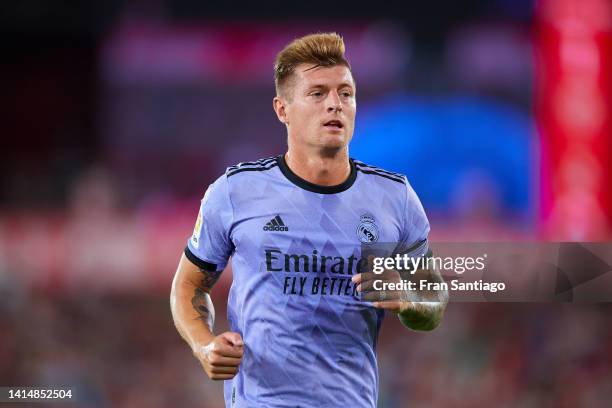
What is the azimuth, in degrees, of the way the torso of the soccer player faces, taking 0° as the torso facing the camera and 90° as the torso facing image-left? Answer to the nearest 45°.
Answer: approximately 0°
